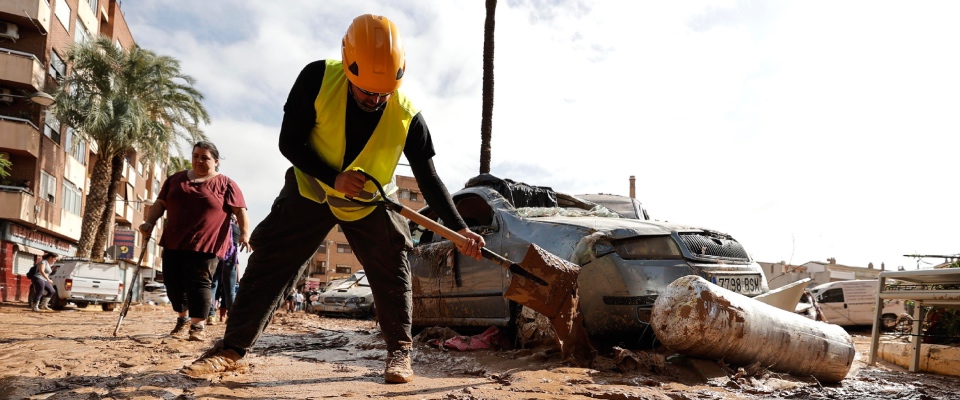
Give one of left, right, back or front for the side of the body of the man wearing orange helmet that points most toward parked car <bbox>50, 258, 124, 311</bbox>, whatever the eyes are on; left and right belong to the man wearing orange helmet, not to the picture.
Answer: back

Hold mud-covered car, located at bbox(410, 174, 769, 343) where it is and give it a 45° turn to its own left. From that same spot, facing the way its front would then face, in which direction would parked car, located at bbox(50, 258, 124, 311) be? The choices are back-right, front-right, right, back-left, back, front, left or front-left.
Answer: back-left

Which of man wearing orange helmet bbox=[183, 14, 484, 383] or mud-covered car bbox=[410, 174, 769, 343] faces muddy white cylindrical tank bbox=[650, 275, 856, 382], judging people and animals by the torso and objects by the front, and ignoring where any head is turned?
the mud-covered car

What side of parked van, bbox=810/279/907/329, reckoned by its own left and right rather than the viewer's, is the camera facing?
left

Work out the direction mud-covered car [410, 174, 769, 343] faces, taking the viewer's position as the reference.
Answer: facing the viewer and to the right of the viewer

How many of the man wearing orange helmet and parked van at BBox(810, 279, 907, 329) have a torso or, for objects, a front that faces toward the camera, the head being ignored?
1

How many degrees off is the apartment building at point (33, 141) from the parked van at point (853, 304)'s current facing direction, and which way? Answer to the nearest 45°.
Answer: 0° — it already faces it

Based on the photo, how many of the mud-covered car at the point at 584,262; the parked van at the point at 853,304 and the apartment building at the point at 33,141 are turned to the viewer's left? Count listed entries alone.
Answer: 1

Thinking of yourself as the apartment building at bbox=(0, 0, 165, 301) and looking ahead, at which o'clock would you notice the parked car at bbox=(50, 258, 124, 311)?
The parked car is roughly at 1 o'clock from the apartment building.

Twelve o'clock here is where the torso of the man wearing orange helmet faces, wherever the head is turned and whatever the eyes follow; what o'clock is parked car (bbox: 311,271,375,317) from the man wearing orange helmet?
The parked car is roughly at 6 o'clock from the man wearing orange helmet.
